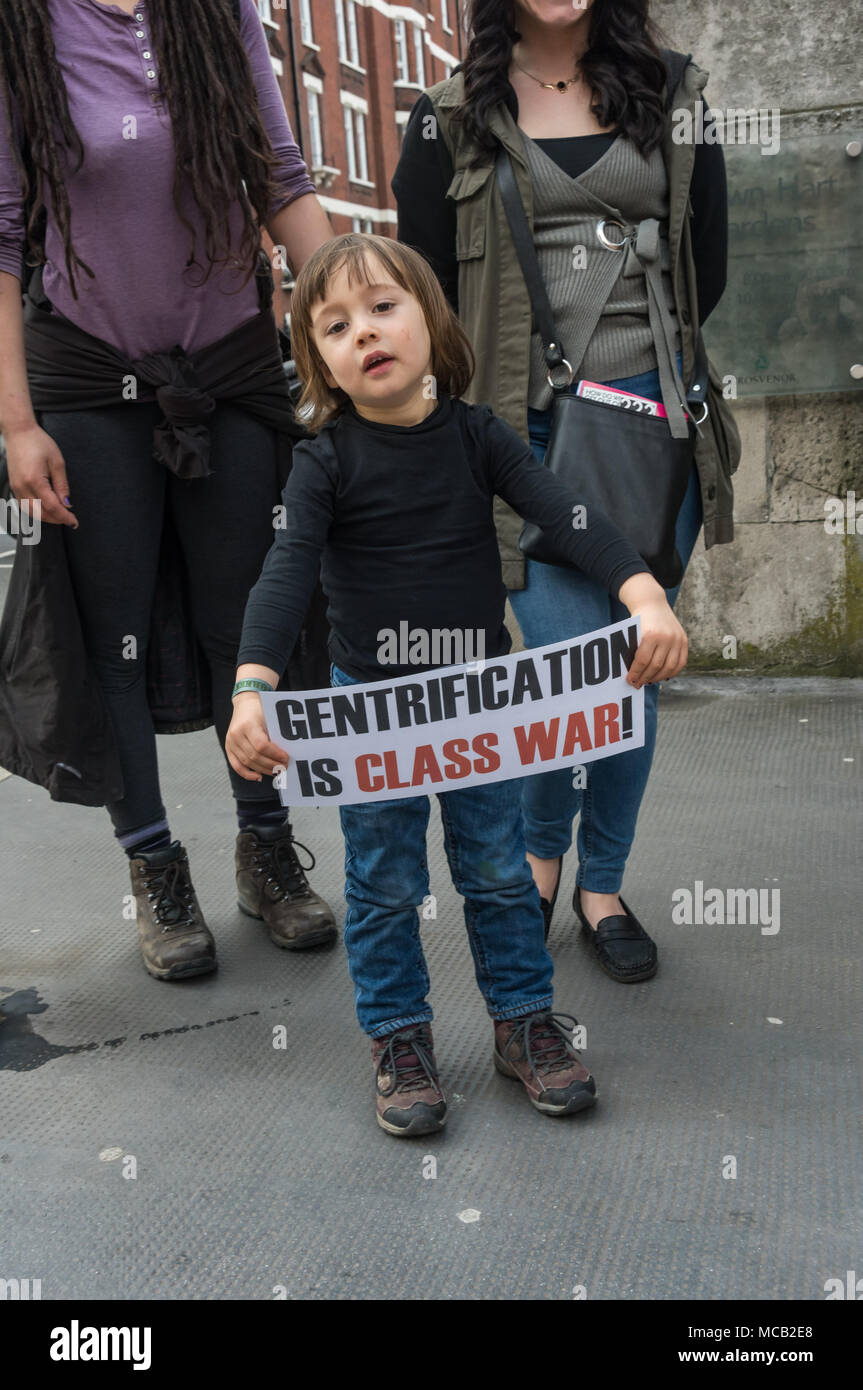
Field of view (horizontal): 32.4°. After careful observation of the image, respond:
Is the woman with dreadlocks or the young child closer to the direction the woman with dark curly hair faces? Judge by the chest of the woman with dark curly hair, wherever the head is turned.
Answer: the young child

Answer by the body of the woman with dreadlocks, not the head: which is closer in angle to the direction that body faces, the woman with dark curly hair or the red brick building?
the woman with dark curly hair

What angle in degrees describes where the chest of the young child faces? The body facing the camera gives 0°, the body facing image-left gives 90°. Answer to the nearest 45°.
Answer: approximately 0°

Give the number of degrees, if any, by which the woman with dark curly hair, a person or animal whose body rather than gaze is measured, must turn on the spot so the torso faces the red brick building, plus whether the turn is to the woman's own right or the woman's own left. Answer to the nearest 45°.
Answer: approximately 180°

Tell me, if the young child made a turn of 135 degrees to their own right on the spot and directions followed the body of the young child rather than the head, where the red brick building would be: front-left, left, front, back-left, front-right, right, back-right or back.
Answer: front-right

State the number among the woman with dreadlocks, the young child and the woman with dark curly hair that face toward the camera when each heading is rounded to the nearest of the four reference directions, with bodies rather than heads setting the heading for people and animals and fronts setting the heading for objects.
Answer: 3

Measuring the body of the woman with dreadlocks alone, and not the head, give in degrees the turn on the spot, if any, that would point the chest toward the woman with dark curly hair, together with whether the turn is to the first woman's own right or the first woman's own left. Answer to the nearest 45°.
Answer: approximately 90° to the first woman's own left

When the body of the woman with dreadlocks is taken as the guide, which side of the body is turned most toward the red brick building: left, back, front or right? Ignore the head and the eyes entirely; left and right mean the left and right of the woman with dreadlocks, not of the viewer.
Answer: back

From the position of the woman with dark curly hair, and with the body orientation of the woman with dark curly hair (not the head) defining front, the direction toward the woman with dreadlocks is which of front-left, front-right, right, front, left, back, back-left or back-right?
right
